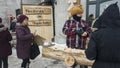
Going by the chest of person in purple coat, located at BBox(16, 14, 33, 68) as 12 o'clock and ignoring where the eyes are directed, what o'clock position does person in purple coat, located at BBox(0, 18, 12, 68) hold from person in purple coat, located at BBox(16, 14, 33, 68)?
person in purple coat, located at BBox(0, 18, 12, 68) is roughly at 6 o'clock from person in purple coat, located at BBox(16, 14, 33, 68).

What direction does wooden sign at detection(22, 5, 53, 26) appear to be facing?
toward the camera

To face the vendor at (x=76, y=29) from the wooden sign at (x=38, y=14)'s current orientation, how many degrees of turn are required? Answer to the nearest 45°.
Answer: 0° — it already faces them

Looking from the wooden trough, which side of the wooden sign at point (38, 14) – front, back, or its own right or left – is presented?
front

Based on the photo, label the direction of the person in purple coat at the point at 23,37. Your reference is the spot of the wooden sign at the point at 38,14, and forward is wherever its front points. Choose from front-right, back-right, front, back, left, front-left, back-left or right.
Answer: front

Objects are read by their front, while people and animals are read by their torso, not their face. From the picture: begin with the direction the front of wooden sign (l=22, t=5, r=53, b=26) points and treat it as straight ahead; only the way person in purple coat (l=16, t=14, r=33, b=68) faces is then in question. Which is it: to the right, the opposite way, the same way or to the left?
to the left

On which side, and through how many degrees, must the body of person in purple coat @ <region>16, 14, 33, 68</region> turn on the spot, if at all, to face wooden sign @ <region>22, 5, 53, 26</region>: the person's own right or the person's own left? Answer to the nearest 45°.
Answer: approximately 90° to the person's own left

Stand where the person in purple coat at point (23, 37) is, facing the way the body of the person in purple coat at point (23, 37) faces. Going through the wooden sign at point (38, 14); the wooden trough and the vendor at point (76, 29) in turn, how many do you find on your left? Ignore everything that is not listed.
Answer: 1

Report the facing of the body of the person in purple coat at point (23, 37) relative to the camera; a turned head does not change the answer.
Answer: to the viewer's right

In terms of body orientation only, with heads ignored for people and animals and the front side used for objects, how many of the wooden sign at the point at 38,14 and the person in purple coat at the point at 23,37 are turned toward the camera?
1

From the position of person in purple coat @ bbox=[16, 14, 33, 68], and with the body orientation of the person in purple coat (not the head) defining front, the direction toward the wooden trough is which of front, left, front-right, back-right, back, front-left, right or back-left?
front-right

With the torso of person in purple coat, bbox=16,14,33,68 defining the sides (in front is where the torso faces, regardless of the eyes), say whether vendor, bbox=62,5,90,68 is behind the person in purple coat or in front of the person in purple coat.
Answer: in front
